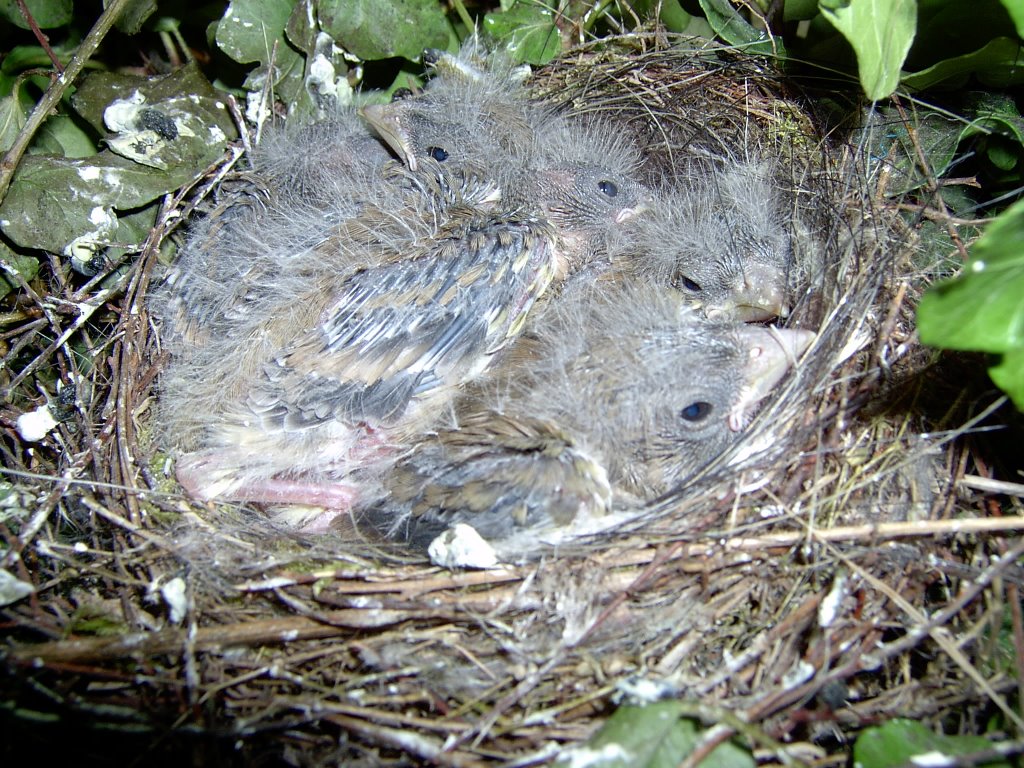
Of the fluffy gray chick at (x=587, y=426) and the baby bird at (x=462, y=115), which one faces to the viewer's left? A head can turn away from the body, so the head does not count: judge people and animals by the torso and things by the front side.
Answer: the baby bird

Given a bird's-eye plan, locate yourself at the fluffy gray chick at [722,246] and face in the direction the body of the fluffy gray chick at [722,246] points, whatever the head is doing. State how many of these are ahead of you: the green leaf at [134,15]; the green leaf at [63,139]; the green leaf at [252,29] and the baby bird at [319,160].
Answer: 0

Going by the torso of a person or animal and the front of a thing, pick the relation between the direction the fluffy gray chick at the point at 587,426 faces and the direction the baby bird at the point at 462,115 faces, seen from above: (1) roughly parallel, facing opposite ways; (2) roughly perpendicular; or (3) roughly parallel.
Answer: roughly parallel, facing opposite ways

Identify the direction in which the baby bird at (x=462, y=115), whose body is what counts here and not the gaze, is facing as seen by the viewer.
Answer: to the viewer's left

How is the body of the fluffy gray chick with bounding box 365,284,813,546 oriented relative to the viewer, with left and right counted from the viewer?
facing to the right of the viewer

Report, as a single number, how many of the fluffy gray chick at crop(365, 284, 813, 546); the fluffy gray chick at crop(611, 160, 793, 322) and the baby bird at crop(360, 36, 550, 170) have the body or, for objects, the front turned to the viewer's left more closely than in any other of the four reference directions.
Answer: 1

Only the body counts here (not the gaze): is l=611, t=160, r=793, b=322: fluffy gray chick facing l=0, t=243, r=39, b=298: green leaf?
no

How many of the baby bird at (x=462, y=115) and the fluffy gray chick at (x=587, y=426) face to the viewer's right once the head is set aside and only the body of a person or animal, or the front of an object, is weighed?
1
